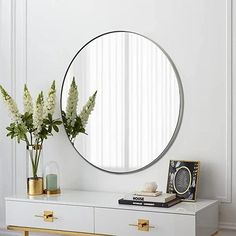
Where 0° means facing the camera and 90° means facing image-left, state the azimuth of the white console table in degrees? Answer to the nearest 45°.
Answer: approximately 45°
